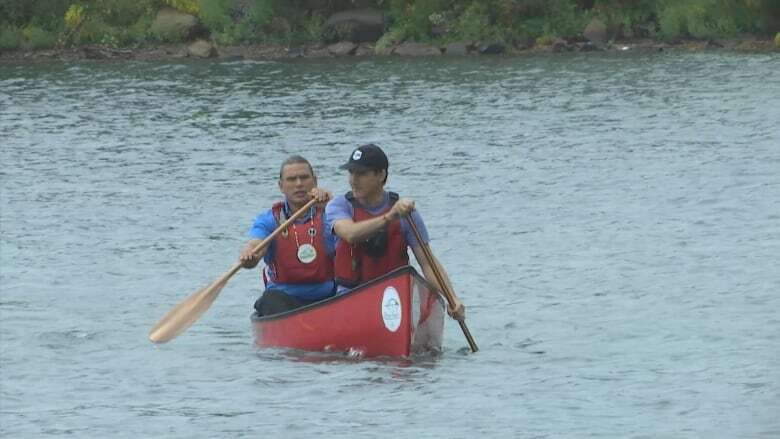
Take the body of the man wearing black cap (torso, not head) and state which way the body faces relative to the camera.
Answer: toward the camera

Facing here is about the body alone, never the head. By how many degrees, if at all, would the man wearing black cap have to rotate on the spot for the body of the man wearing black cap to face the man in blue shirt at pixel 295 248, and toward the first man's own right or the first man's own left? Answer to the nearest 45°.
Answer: approximately 135° to the first man's own right

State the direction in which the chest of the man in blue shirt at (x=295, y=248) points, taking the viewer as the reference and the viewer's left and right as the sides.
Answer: facing the viewer

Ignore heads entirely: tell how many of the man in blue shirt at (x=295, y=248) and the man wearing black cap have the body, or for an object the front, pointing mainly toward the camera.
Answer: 2

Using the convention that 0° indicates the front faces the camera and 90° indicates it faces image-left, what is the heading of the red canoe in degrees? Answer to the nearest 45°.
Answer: approximately 315°

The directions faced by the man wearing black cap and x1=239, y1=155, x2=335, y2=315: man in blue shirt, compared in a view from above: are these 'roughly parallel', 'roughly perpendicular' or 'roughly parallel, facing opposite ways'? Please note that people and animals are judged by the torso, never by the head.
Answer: roughly parallel
